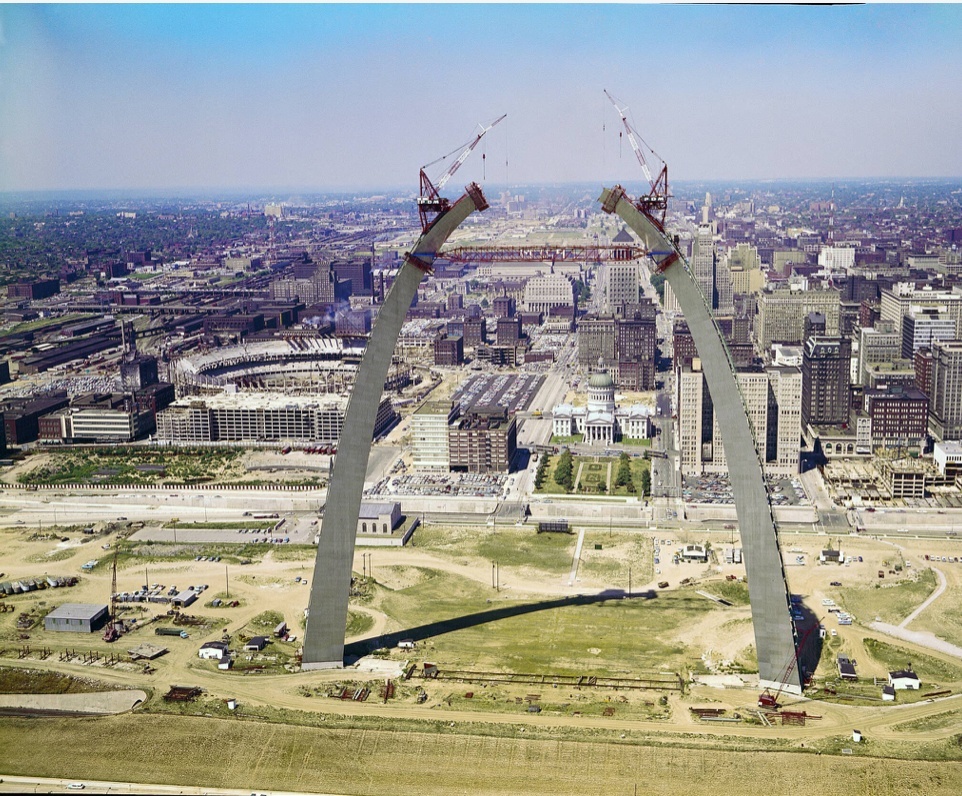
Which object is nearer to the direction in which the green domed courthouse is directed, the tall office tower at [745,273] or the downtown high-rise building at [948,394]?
the downtown high-rise building

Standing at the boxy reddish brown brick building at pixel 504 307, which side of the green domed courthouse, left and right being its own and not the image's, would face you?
back

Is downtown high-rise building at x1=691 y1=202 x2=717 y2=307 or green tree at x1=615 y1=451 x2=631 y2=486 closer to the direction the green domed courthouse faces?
the green tree

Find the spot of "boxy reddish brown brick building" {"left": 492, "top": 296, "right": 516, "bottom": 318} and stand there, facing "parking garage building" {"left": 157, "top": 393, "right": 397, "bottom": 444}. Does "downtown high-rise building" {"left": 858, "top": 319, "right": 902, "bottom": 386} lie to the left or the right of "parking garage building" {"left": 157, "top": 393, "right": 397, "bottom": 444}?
left

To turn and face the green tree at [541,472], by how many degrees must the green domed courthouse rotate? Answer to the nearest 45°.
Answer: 0° — it already faces it

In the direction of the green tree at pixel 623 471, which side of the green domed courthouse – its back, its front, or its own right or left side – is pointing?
front

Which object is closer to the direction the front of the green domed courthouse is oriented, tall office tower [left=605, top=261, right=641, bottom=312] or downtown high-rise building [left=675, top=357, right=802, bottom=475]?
the downtown high-rise building

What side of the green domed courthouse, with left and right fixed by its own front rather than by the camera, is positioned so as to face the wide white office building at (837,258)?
back

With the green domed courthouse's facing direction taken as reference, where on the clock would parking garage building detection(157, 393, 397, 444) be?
The parking garage building is roughly at 3 o'clock from the green domed courthouse.

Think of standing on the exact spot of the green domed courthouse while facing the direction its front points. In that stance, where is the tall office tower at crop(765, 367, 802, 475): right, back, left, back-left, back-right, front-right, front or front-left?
front-left

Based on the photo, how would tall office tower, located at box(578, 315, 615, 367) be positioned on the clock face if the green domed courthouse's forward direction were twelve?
The tall office tower is roughly at 6 o'clock from the green domed courthouse.

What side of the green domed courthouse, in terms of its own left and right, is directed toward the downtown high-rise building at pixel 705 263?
back

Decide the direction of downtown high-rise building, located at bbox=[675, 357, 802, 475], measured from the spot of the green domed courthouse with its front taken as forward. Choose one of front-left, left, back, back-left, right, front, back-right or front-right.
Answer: front-left

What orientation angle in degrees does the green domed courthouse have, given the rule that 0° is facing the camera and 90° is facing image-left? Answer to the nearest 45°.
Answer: approximately 0°

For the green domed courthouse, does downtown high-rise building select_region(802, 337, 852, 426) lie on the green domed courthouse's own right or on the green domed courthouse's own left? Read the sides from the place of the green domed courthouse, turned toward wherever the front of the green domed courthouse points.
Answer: on the green domed courthouse's own left

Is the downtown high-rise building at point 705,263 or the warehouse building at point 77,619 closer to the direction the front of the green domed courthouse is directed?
the warehouse building

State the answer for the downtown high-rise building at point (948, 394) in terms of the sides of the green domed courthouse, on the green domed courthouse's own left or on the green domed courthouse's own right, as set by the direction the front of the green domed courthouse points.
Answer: on the green domed courthouse's own left

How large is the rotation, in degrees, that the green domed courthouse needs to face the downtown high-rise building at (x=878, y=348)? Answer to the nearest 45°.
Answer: approximately 135° to its left
